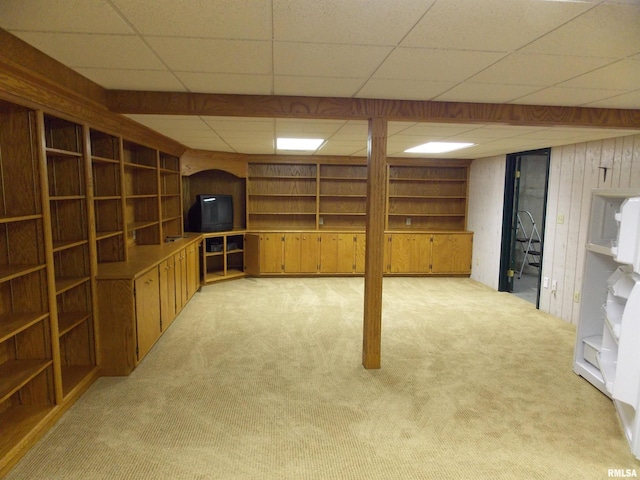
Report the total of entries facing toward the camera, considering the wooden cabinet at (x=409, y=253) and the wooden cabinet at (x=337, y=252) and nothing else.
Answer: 2

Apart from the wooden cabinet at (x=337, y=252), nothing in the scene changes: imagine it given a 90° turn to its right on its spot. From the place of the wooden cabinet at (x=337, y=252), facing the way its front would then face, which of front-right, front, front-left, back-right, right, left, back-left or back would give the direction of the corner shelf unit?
front

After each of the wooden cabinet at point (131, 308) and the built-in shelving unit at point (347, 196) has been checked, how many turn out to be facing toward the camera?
1

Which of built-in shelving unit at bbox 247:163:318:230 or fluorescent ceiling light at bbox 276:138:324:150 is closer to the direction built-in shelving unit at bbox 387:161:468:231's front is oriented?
the fluorescent ceiling light

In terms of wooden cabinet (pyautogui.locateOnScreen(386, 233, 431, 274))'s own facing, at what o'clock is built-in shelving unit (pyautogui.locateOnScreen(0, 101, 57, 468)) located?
The built-in shelving unit is roughly at 1 o'clock from the wooden cabinet.

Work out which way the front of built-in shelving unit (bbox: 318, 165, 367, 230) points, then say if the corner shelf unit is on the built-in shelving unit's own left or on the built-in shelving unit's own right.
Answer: on the built-in shelving unit's own right

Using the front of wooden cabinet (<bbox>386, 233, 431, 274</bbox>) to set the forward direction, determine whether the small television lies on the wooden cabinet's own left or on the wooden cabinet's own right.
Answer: on the wooden cabinet's own right

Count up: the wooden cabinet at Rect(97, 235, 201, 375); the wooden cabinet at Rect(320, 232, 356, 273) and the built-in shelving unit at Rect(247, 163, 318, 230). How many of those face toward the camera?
2
